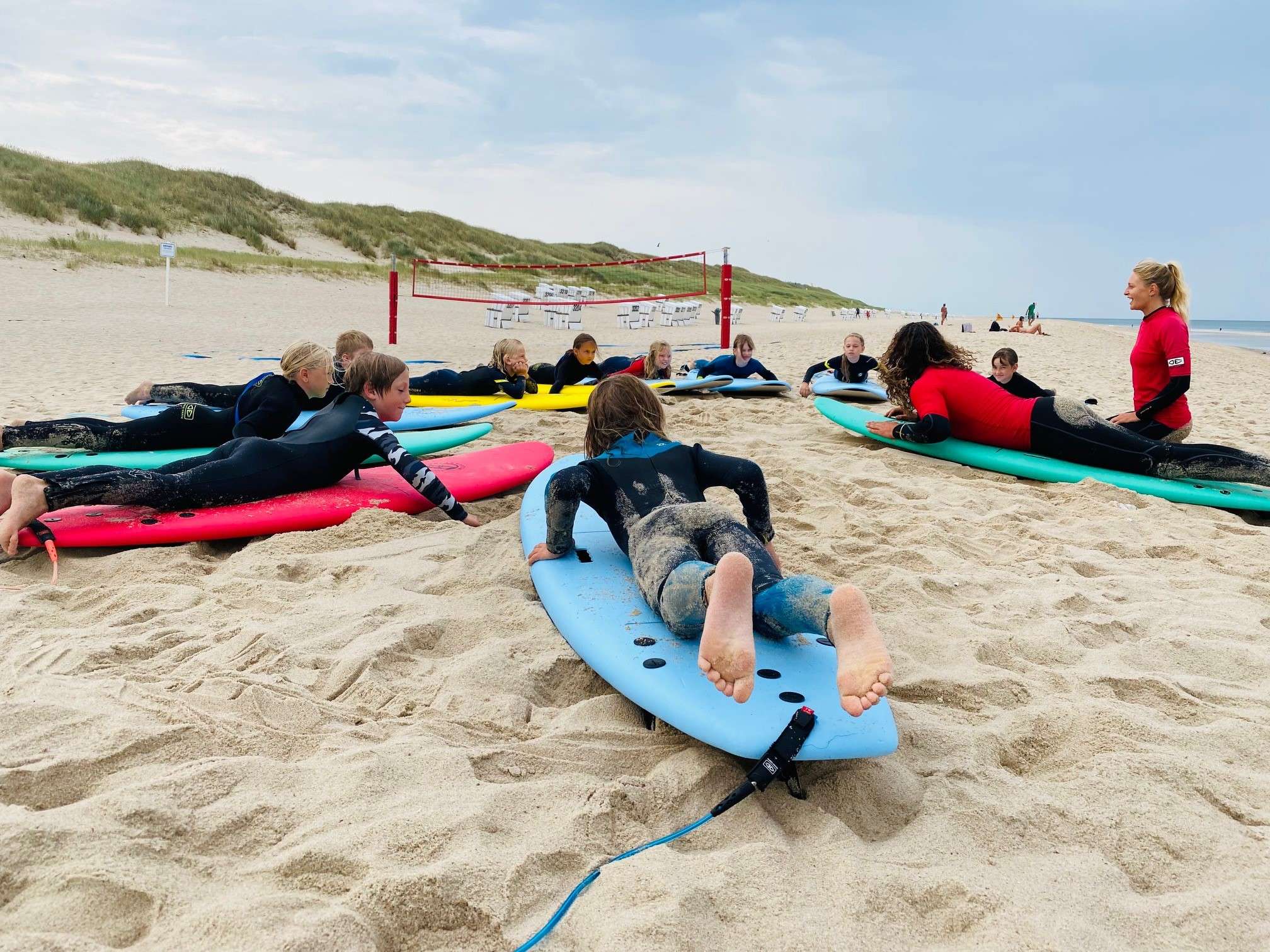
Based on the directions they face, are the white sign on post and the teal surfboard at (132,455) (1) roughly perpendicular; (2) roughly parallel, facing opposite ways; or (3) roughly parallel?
roughly perpendicular

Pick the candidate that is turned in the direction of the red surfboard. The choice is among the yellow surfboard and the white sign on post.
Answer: the white sign on post

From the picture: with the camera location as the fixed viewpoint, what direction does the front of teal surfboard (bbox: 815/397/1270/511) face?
facing to the left of the viewer

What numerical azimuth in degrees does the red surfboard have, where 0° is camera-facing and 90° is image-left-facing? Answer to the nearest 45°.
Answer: approximately 270°

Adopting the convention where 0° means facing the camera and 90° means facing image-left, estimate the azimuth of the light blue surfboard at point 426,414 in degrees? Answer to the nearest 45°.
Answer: approximately 270°

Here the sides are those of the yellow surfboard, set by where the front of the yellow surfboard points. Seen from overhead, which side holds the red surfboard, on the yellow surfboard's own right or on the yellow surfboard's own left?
on the yellow surfboard's own right

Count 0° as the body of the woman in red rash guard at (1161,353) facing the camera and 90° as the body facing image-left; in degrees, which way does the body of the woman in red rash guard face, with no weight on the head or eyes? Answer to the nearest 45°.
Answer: approximately 90°

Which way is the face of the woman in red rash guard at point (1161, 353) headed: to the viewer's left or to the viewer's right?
to the viewer's left

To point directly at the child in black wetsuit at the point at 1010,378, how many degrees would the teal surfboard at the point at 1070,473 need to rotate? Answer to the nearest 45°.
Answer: approximately 90° to its right

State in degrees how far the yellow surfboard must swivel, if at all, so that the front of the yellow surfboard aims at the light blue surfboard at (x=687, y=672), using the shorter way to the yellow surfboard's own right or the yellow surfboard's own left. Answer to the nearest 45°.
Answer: approximately 90° to the yellow surfboard's own right

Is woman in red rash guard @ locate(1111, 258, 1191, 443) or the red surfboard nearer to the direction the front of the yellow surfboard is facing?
the woman in red rash guard

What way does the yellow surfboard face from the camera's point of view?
to the viewer's right
